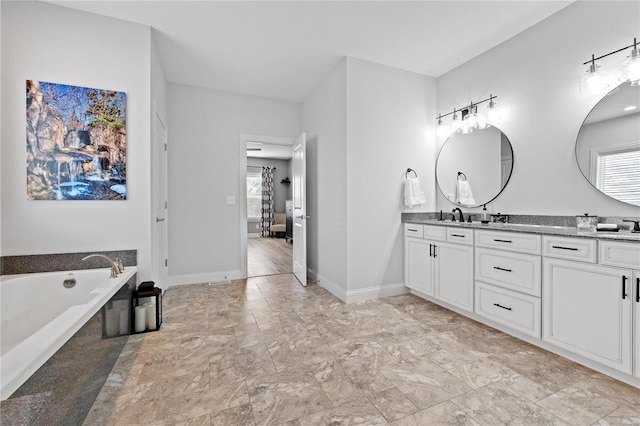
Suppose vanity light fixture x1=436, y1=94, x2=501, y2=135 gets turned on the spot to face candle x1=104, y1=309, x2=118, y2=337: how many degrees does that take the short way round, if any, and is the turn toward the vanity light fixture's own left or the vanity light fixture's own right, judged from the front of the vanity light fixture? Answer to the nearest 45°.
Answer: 0° — it already faces it

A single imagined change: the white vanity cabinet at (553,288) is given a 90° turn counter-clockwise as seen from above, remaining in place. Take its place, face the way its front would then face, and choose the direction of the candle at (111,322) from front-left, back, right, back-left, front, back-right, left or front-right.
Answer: right

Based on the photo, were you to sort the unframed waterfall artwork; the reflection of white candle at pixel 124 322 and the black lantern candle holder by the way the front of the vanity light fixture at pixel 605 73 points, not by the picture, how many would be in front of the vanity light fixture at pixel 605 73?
3

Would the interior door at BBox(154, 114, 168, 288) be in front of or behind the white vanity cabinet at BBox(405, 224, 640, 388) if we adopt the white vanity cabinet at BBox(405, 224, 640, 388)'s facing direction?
in front

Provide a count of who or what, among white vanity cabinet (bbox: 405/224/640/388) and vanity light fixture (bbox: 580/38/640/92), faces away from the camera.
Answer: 0

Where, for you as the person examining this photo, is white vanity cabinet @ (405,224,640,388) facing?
facing the viewer and to the left of the viewer

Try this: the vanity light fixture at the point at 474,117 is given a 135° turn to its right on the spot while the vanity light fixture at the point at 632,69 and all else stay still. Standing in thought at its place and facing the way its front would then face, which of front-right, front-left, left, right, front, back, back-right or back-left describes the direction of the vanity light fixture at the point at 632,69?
back-right

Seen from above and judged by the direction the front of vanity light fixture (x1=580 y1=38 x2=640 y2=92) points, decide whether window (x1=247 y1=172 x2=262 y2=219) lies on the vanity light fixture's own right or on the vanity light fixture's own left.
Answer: on the vanity light fixture's own right

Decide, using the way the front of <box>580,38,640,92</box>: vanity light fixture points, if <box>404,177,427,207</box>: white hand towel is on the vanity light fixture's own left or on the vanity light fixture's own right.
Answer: on the vanity light fixture's own right

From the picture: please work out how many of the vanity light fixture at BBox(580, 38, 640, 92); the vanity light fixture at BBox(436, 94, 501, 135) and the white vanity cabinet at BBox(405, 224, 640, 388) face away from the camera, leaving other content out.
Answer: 0

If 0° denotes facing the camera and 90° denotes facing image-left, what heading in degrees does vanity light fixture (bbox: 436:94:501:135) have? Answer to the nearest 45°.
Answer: approximately 45°
